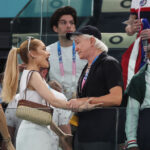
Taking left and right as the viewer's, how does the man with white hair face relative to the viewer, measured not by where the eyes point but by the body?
facing to the left of the viewer

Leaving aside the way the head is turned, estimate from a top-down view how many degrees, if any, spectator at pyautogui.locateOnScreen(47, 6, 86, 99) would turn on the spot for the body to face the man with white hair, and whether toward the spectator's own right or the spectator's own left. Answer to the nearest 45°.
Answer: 0° — they already face them

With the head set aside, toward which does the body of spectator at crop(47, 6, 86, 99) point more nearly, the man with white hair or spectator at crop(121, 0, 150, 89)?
the man with white hair

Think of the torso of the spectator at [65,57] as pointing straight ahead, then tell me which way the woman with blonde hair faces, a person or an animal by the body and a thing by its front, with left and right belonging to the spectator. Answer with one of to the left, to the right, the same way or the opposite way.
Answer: to the left

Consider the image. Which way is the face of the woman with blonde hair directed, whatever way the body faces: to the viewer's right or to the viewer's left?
to the viewer's right

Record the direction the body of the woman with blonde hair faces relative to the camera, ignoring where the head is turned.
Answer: to the viewer's right

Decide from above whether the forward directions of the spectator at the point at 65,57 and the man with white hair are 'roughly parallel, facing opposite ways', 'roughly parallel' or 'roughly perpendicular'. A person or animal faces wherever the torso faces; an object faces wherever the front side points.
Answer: roughly perpendicular
